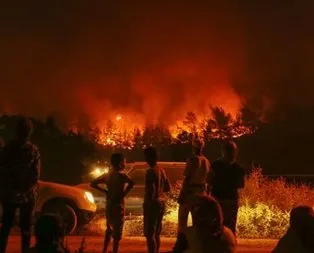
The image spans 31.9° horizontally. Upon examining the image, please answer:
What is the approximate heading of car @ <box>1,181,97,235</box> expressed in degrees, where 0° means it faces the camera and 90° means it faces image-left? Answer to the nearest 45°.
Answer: approximately 270°

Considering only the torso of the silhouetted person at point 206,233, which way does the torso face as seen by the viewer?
away from the camera

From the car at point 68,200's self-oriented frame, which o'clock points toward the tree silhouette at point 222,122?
The tree silhouette is roughly at 10 o'clock from the car.

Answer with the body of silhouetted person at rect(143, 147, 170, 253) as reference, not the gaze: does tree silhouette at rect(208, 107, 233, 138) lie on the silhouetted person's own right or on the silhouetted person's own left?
on the silhouetted person's own right

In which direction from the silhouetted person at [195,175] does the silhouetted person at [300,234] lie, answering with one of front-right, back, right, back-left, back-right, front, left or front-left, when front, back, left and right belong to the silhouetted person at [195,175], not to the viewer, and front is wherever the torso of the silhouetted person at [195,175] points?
back

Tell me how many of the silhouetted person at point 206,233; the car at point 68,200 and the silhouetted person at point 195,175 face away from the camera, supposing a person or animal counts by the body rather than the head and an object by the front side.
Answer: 2

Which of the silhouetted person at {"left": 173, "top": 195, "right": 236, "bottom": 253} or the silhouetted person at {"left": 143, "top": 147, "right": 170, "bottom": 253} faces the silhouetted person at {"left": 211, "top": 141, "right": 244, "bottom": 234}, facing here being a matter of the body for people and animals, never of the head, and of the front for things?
the silhouetted person at {"left": 173, "top": 195, "right": 236, "bottom": 253}

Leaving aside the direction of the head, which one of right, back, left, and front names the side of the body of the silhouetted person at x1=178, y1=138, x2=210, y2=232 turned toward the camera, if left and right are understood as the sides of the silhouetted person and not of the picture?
back

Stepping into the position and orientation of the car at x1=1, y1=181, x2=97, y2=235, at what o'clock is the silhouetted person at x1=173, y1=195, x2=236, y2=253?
The silhouetted person is roughly at 3 o'clock from the car.

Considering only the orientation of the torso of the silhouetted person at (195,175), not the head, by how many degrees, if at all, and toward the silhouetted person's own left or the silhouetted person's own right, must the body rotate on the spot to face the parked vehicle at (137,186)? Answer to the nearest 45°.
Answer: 0° — they already face it

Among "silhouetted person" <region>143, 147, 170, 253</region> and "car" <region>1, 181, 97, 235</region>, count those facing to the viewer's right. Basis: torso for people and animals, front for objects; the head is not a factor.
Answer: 1

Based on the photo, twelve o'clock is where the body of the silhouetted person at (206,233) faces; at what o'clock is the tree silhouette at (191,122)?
The tree silhouette is roughly at 12 o'clock from the silhouetted person.

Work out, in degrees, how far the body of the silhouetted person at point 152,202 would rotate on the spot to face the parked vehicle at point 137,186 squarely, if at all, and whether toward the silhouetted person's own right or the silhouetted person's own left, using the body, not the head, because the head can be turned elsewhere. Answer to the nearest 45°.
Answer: approximately 45° to the silhouetted person's own right

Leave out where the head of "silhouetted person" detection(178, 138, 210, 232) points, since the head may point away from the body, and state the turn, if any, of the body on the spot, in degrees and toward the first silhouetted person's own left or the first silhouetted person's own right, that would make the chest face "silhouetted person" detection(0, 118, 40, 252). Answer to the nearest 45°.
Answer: approximately 135° to the first silhouetted person's own left

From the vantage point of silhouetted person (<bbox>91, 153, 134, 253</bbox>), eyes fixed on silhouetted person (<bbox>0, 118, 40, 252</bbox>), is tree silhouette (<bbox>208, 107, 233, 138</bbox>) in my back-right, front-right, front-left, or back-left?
back-right
